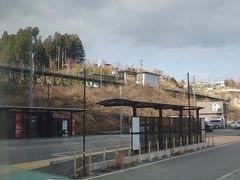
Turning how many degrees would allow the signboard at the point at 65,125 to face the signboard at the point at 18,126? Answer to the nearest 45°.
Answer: approximately 45° to its right

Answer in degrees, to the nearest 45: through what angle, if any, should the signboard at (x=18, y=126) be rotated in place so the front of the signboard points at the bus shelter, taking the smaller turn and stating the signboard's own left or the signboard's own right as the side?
approximately 45° to the signboard's own left

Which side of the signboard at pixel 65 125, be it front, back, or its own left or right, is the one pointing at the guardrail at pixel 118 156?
front

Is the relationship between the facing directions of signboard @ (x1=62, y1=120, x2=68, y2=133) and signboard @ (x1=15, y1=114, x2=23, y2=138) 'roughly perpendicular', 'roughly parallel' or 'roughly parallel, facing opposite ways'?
roughly parallel

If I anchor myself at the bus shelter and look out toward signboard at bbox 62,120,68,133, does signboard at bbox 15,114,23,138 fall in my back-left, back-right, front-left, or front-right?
front-left

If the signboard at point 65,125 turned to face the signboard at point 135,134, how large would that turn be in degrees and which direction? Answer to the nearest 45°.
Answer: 0° — it already faces it

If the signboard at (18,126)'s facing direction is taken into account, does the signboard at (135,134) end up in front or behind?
in front

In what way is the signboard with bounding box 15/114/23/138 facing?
toward the camera

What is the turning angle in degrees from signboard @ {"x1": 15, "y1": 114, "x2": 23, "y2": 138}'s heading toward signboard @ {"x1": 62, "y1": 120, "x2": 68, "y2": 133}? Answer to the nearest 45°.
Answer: approximately 135° to its left

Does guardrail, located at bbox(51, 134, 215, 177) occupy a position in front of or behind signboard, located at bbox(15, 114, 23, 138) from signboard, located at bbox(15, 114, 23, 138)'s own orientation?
in front

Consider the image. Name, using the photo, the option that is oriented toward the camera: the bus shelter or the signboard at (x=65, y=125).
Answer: the signboard

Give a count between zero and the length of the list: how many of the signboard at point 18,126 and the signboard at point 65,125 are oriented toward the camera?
2
